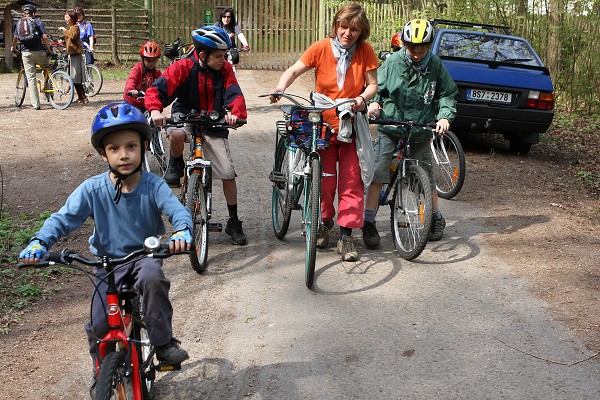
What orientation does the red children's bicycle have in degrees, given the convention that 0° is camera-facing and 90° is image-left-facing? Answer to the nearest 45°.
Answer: approximately 0°

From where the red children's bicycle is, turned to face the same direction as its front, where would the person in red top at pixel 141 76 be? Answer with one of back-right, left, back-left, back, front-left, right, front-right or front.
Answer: back

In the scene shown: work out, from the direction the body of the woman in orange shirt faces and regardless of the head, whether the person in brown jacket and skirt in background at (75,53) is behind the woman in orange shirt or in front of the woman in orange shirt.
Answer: behind

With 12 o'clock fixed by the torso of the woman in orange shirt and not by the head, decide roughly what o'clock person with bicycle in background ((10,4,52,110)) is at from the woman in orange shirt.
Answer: The person with bicycle in background is roughly at 5 o'clock from the woman in orange shirt.

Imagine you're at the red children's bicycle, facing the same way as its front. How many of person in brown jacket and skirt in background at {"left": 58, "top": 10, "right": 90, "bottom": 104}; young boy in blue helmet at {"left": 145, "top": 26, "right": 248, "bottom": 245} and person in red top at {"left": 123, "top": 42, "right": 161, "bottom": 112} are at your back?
3

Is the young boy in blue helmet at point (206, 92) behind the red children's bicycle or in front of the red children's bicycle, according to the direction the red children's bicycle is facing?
behind

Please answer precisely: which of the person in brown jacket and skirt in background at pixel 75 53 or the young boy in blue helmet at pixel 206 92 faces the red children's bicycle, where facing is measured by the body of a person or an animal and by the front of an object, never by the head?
the young boy in blue helmet

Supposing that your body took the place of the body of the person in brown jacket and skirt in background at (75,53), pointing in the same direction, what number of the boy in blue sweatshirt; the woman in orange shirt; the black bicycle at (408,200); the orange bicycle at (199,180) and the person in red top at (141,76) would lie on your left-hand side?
5
